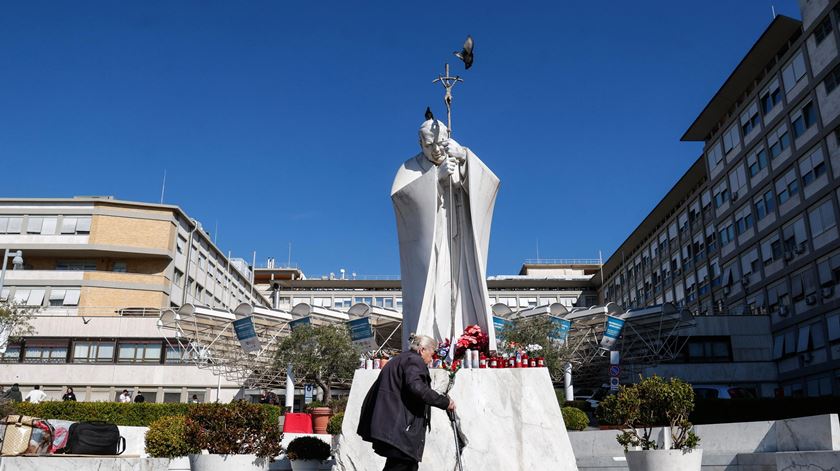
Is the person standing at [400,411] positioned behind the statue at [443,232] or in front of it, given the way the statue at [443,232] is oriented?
in front

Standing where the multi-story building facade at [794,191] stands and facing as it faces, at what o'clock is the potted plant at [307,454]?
The potted plant is roughly at 11 o'clock from the multi-story building facade.

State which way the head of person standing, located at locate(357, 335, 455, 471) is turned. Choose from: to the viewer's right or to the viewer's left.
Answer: to the viewer's right

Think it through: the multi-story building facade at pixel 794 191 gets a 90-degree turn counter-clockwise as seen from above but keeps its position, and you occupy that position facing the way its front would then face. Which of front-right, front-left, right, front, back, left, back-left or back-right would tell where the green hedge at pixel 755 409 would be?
front-right

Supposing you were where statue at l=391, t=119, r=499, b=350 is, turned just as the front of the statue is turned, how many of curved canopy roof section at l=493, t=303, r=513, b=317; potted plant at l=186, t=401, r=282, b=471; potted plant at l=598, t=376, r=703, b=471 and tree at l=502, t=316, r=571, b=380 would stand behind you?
2

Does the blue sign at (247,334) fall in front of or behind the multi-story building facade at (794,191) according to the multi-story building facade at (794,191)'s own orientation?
in front

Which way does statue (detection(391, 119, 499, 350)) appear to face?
toward the camera

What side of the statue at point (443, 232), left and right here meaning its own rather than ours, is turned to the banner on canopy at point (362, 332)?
back

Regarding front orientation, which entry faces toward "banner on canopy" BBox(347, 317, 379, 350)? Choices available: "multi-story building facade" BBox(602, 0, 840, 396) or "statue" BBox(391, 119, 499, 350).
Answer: the multi-story building facade

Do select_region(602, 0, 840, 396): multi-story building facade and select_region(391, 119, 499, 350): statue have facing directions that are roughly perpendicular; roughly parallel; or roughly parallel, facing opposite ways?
roughly perpendicular

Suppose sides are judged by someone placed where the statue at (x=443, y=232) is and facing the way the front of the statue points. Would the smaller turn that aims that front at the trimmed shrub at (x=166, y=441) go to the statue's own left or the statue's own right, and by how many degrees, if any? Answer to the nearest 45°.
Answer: approximately 45° to the statue's own right

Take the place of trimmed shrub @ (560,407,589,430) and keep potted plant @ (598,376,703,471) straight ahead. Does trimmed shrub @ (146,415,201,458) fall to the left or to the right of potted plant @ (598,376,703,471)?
right

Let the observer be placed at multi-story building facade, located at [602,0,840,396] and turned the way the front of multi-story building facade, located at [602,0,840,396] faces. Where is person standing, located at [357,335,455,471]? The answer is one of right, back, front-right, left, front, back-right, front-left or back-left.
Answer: front-left

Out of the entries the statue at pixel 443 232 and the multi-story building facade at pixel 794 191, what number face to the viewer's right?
0

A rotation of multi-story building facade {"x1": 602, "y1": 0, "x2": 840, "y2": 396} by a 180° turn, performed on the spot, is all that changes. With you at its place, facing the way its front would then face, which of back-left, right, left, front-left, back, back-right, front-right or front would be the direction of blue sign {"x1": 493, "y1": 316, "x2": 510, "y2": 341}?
back

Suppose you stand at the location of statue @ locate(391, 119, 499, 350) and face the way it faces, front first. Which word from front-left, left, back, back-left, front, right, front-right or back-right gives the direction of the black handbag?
right

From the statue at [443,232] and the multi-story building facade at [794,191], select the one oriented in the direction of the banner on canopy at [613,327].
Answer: the multi-story building facade

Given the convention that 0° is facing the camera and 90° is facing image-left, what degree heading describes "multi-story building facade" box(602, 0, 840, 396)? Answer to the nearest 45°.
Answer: approximately 45°

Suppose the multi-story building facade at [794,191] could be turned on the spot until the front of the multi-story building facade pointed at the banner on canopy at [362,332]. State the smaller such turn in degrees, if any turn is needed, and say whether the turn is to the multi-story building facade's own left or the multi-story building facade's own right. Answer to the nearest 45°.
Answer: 0° — it already faces it
